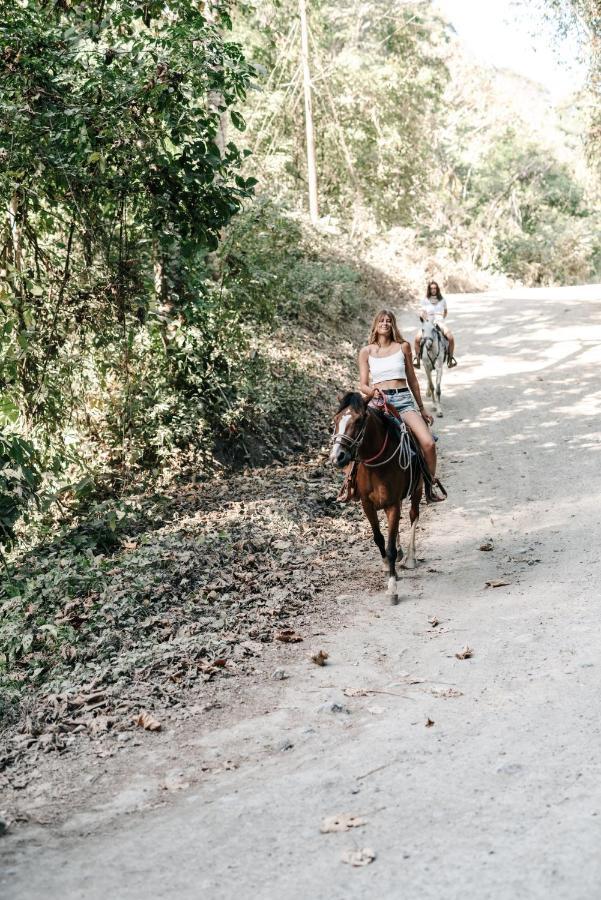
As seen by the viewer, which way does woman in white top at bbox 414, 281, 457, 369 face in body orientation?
toward the camera

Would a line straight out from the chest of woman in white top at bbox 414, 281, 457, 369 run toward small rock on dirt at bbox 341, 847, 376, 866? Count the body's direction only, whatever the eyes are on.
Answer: yes

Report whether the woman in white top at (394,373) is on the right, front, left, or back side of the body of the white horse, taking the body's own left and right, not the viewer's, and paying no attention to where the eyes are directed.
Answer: front

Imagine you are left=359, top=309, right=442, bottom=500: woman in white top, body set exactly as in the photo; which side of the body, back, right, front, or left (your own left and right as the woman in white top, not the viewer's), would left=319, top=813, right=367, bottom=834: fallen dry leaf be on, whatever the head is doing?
front

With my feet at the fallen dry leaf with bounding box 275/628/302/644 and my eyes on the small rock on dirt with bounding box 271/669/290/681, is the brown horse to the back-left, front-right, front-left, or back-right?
back-left

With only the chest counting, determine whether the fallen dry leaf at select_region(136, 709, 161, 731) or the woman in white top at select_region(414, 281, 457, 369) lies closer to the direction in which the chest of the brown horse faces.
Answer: the fallen dry leaf

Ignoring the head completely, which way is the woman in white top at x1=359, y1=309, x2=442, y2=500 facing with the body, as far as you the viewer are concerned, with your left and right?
facing the viewer

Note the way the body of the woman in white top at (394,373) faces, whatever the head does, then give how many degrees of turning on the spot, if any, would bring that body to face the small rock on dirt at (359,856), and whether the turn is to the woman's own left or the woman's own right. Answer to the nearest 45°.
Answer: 0° — they already face it

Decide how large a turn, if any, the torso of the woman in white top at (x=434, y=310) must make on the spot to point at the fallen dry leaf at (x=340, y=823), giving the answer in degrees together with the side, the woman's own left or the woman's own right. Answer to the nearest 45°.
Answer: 0° — they already face it

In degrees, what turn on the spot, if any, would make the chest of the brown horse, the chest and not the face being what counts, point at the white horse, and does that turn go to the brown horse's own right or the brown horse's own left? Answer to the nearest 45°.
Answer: approximately 135° to the brown horse's own right

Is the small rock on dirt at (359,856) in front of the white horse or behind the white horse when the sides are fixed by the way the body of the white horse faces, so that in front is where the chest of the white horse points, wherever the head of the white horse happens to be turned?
in front

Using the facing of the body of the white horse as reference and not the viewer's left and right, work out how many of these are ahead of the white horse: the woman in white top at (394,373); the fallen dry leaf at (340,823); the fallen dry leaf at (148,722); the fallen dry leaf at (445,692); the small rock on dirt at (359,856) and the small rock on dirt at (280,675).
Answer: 6

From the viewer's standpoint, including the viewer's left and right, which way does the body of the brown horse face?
facing the viewer and to the left of the viewer

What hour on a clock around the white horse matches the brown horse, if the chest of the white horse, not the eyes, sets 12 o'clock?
The brown horse is roughly at 12 o'clock from the white horse.

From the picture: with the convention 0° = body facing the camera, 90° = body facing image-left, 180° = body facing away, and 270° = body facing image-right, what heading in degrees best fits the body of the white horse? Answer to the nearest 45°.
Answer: approximately 0°

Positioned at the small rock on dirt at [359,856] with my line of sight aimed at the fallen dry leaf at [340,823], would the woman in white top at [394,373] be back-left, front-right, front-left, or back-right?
front-right
